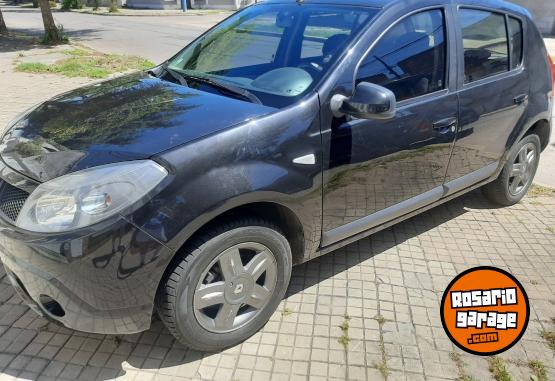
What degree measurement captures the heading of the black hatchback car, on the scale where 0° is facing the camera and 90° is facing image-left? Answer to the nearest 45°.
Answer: approximately 45°
